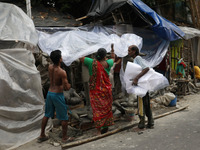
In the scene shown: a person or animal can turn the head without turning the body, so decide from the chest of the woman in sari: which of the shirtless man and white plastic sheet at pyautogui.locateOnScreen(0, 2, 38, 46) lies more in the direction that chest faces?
the white plastic sheet

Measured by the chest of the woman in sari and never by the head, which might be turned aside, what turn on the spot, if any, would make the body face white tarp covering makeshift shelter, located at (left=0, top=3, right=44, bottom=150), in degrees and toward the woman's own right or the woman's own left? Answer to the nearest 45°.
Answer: approximately 90° to the woman's own left

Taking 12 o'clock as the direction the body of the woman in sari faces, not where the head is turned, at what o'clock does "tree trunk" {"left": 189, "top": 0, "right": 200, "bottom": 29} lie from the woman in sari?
The tree trunk is roughly at 1 o'clock from the woman in sari.

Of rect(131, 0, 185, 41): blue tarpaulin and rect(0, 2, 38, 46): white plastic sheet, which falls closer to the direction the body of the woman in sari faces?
the blue tarpaulin

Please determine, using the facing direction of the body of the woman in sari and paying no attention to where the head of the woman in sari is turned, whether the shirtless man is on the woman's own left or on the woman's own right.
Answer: on the woman's own left

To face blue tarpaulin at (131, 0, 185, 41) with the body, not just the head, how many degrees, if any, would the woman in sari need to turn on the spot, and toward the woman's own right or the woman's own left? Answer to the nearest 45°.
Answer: approximately 45° to the woman's own right

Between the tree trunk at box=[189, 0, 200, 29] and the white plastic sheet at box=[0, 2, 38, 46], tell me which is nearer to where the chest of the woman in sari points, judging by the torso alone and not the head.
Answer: the tree trunk

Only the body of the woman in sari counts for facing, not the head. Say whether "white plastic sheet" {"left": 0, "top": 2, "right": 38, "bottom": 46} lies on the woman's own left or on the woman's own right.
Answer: on the woman's own left

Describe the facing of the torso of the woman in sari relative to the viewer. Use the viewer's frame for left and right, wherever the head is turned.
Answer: facing away from the viewer

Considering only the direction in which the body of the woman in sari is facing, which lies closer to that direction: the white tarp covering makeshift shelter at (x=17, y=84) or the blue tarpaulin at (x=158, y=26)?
the blue tarpaulin
